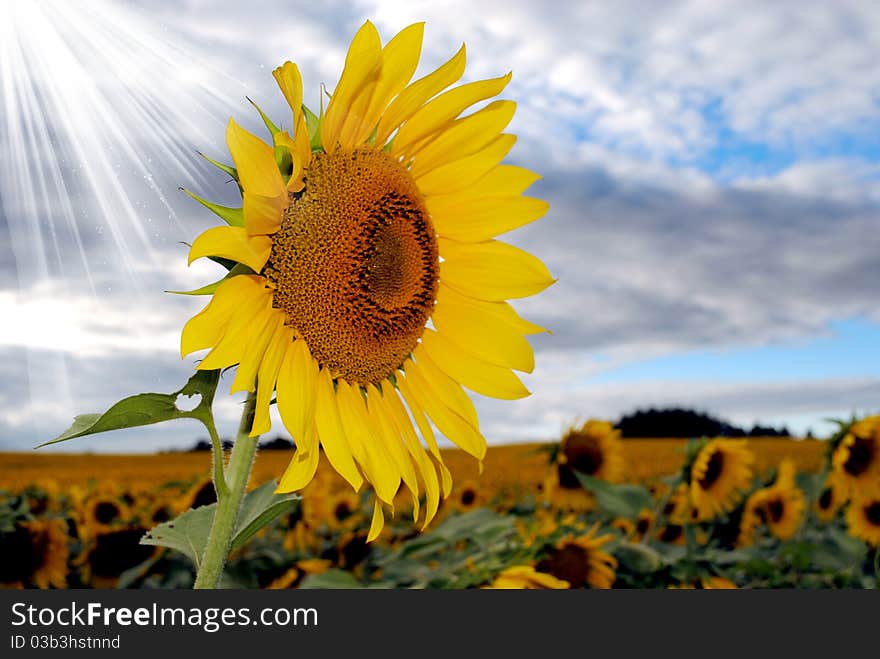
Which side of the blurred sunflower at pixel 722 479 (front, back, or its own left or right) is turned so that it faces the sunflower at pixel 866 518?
left

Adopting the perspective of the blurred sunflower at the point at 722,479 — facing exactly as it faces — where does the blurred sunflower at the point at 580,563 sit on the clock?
the blurred sunflower at the point at 580,563 is roughly at 2 o'clock from the blurred sunflower at the point at 722,479.

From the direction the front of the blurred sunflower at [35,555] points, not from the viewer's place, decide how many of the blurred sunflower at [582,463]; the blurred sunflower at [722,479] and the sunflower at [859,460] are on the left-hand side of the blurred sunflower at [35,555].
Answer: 3

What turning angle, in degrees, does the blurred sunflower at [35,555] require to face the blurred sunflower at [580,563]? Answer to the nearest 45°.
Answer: approximately 45° to its left

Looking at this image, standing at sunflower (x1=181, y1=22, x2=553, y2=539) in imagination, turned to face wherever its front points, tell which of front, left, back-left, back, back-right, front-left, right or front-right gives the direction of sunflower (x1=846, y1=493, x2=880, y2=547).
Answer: left

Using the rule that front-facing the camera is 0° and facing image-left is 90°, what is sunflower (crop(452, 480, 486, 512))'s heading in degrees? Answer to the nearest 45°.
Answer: approximately 0°

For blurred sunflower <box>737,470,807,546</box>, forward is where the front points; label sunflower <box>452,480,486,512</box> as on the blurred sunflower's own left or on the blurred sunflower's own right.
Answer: on the blurred sunflower's own right
